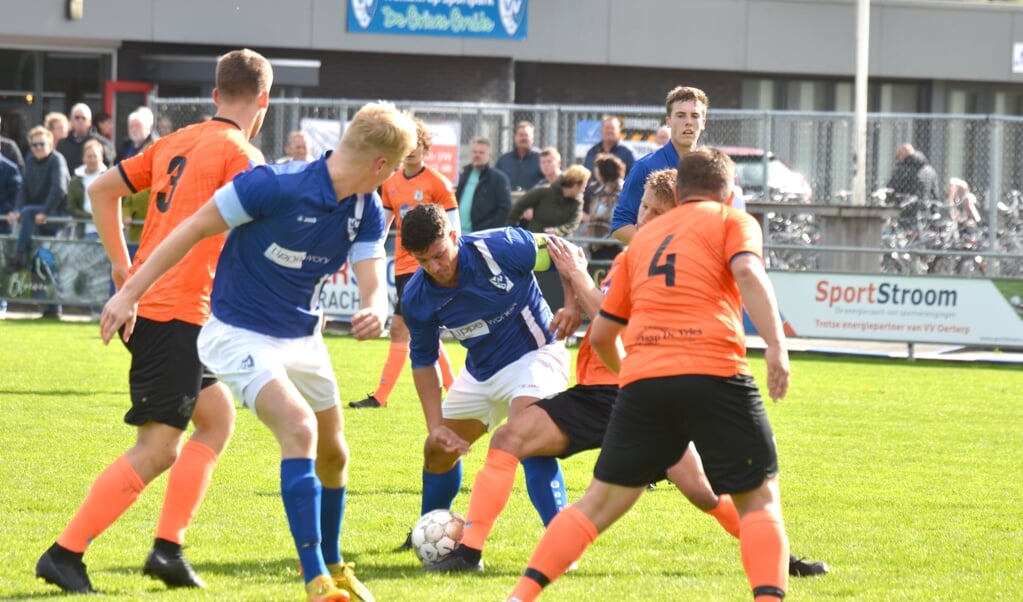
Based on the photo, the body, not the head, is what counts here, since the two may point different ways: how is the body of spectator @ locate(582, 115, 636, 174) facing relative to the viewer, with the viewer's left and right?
facing the viewer

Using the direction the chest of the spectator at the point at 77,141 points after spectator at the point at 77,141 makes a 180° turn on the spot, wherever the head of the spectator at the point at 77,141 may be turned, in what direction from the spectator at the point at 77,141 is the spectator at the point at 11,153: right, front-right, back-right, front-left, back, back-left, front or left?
front-left

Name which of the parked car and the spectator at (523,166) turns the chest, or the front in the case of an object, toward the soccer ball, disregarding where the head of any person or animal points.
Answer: the spectator

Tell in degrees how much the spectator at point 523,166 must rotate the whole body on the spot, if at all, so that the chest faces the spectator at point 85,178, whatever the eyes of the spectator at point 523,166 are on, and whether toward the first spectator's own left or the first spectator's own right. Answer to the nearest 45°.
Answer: approximately 90° to the first spectator's own right

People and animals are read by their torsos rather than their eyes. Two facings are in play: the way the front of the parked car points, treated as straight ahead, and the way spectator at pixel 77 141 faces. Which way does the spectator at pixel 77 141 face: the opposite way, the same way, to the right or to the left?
to the right

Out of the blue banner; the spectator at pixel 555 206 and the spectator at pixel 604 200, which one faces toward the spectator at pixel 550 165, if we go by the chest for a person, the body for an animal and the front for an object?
the blue banner

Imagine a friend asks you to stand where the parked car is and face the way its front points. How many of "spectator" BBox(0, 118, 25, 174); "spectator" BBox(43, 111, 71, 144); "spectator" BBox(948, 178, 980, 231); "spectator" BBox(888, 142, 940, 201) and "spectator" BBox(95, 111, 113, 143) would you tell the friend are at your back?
3

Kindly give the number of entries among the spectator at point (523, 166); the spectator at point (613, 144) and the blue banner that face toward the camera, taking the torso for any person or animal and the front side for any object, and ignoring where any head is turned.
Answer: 3

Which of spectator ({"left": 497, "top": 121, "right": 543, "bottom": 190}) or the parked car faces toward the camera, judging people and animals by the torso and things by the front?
the spectator

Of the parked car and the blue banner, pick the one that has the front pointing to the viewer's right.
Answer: the parked car

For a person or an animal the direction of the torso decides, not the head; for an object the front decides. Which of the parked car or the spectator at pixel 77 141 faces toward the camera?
the spectator

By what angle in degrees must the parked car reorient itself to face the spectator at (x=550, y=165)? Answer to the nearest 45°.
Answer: approximately 135° to its right

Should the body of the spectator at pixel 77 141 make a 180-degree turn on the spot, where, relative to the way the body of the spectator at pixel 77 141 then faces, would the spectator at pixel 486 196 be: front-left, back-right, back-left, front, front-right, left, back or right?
back-right

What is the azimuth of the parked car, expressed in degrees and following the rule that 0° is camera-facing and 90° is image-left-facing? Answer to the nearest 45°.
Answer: approximately 270°

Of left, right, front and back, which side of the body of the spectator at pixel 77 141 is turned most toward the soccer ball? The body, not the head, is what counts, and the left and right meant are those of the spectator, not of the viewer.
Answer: front

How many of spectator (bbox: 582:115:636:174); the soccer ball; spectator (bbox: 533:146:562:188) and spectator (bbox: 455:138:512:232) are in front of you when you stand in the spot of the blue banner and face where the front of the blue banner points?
4

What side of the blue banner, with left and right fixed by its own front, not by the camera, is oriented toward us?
front

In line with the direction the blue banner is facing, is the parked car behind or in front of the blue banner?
in front
